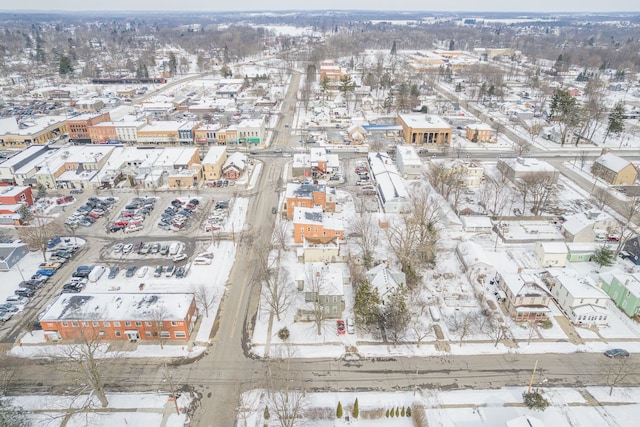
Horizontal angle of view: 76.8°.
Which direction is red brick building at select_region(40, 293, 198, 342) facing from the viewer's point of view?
toward the camera

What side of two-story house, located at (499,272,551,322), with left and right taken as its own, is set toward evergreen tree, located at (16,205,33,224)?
right

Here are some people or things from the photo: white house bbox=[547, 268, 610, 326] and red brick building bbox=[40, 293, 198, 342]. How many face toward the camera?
2

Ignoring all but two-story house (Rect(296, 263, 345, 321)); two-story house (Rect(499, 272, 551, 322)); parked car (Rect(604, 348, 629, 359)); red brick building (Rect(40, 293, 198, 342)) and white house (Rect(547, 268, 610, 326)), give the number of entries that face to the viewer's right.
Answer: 0

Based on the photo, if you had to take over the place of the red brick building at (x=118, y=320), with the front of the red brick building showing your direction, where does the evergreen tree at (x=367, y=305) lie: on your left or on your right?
on your left

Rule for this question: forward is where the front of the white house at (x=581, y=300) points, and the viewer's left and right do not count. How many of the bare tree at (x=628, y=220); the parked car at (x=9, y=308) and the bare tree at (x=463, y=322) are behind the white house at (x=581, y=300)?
1

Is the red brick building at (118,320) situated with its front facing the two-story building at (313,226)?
no

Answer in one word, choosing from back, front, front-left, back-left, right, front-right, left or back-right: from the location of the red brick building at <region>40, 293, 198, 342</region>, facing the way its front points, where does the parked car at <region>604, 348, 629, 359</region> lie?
front-left

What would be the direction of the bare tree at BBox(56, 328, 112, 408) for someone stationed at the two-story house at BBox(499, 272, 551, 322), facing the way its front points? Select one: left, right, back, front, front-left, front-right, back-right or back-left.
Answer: front-right

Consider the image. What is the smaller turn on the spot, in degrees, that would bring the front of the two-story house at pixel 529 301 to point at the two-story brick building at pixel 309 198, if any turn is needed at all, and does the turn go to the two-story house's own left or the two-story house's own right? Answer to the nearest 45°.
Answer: approximately 90° to the two-story house's own right

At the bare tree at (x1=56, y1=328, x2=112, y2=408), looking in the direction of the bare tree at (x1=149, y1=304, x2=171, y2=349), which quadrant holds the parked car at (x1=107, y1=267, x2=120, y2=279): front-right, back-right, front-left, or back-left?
front-left

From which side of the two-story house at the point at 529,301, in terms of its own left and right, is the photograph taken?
front

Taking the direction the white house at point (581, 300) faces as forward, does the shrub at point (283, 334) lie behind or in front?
in front

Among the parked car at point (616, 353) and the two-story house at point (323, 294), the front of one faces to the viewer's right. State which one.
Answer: the parked car

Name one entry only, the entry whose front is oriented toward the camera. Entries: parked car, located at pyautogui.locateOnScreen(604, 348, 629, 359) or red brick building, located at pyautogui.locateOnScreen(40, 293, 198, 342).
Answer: the red brick building
